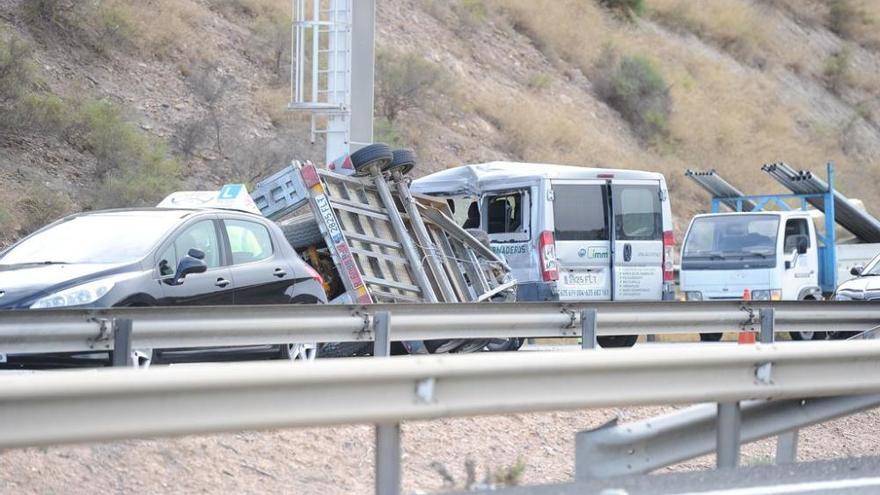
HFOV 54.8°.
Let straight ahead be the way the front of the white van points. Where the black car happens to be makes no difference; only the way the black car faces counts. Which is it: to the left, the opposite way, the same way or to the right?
to the left

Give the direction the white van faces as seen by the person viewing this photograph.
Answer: facing away from the viewer and to the left of the viewer

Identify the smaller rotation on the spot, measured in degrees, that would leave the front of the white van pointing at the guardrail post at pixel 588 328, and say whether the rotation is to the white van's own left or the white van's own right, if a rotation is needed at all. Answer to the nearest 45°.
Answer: approximately 135° to the white van's own left

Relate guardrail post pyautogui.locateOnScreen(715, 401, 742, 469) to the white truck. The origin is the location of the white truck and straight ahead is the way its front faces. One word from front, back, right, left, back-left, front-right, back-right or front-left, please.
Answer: front-left

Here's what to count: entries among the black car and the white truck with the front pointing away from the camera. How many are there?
0

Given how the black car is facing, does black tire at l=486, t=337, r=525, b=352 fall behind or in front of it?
behind

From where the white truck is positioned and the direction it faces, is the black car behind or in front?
in front

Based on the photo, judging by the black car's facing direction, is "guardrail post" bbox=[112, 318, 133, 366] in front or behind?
in front

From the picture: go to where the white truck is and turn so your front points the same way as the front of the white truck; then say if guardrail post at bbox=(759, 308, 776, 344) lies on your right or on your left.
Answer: on your left

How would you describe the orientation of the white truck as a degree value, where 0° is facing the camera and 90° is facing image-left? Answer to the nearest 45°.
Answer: approximately 45°

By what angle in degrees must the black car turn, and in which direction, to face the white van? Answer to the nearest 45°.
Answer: approximately 180°
